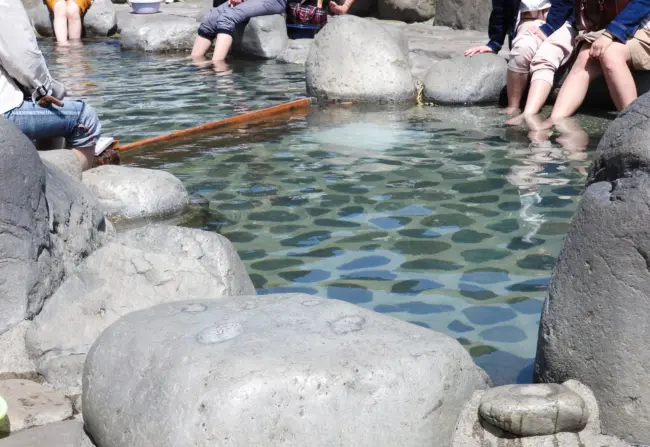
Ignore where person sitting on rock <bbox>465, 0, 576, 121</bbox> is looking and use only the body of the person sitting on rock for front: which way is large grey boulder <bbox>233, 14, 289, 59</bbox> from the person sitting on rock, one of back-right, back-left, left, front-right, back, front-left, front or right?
back-right

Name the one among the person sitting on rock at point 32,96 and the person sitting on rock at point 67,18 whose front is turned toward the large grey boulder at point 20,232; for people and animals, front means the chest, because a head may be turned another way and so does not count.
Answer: the person sitting on rock at point 67,18

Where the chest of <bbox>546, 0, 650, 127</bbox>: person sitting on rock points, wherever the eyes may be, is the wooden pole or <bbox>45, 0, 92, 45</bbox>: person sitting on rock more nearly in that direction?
the wooden pole

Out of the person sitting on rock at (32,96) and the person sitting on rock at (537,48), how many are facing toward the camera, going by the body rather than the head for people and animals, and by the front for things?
1

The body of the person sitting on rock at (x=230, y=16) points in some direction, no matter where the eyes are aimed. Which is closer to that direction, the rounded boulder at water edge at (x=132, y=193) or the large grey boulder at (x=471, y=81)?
the rounded boulder at water edge

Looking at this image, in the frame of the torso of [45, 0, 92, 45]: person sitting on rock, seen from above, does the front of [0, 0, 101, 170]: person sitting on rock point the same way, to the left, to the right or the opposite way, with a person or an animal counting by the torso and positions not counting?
to the left

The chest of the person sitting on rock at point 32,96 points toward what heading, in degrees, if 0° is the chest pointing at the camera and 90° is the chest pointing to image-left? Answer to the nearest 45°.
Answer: approximately 270°
